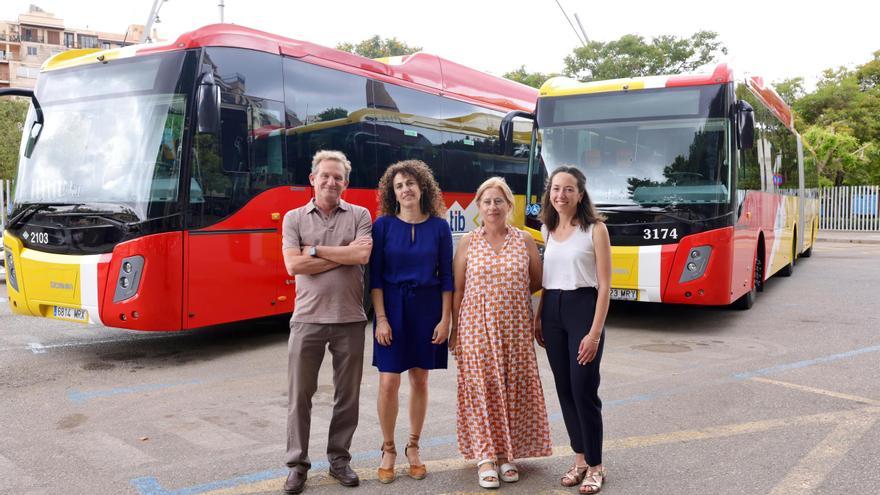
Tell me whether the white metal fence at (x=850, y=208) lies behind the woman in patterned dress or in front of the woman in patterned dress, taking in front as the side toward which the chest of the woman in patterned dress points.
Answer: behind

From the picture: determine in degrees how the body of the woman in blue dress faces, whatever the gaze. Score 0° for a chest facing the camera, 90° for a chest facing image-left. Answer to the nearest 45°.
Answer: approximately 0°

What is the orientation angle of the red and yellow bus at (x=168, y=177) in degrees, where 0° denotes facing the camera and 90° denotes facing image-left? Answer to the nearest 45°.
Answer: approximately 45°

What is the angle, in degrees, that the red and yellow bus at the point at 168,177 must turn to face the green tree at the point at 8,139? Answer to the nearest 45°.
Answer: approximately 135° to its right

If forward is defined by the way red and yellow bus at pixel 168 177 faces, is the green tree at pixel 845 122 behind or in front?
behind

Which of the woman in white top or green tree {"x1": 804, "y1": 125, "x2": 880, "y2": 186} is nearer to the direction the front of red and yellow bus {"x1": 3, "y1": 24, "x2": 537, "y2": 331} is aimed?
the woman in white top

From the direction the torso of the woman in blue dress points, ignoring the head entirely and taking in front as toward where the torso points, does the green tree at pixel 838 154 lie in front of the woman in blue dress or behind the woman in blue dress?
behind
